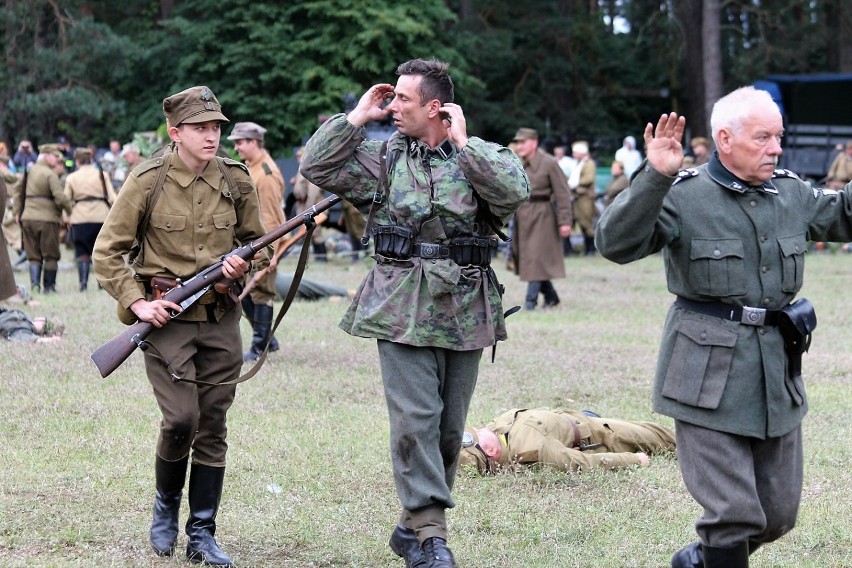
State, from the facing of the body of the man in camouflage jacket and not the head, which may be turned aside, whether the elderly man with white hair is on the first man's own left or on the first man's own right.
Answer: on the first man's own left

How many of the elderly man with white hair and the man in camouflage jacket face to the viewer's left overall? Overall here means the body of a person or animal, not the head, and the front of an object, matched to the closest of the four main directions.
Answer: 0

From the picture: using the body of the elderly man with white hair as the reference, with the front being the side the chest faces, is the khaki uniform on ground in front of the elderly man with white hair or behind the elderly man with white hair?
behind

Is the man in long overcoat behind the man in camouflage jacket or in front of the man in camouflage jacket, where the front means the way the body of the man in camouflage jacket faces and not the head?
behind

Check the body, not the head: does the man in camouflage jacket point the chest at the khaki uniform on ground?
no

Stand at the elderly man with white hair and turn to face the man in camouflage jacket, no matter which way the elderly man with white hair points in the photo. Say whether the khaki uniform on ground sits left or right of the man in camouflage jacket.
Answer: right

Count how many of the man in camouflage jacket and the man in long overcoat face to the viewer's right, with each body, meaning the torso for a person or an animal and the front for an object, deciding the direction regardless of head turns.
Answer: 0

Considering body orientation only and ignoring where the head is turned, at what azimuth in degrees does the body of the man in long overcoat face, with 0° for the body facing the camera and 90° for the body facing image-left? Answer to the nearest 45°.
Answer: approximately 45°

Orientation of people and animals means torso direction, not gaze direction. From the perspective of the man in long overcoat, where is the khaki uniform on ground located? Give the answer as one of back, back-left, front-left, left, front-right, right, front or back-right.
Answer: front-left

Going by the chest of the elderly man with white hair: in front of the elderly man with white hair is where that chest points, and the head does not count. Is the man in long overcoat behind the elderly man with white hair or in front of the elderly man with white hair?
behind

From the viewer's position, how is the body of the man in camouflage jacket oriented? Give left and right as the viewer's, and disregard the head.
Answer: facing the viewer

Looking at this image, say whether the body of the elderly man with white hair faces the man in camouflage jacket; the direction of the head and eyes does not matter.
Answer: no

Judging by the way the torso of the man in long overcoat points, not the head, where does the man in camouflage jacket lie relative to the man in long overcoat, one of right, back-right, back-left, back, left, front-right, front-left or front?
front-left
